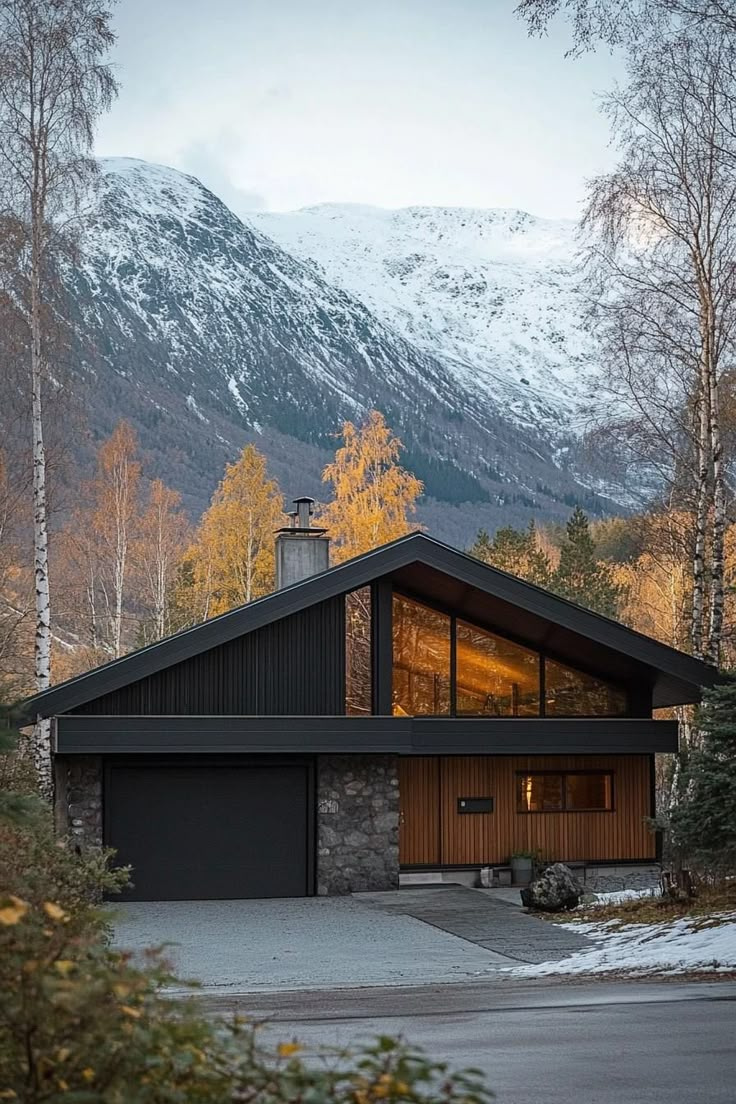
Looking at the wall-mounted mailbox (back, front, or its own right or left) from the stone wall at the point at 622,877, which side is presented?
left

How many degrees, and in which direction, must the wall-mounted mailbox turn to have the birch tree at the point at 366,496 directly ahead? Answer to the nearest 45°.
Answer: approximately 180°

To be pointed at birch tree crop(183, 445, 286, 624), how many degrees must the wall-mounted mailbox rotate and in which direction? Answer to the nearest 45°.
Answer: approximately 180°

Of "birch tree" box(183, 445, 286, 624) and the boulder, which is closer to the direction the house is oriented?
the boulder

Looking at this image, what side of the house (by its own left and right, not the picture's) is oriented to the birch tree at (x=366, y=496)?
back

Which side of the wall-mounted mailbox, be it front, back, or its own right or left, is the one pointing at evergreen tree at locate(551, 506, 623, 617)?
back
